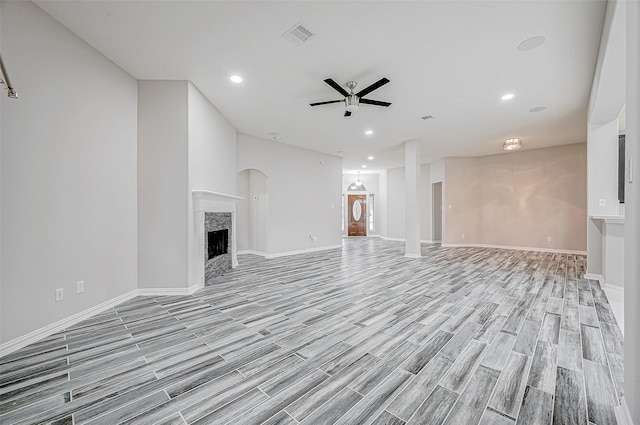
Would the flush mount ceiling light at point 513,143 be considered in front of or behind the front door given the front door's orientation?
in front

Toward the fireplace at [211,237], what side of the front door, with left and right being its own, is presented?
front

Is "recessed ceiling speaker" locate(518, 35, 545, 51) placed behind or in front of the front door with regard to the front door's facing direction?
in front

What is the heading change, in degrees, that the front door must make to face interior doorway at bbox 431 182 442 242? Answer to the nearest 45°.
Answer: approximately 45° to its left

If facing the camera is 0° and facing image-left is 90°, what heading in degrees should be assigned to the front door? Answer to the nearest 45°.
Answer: approximately 0°
